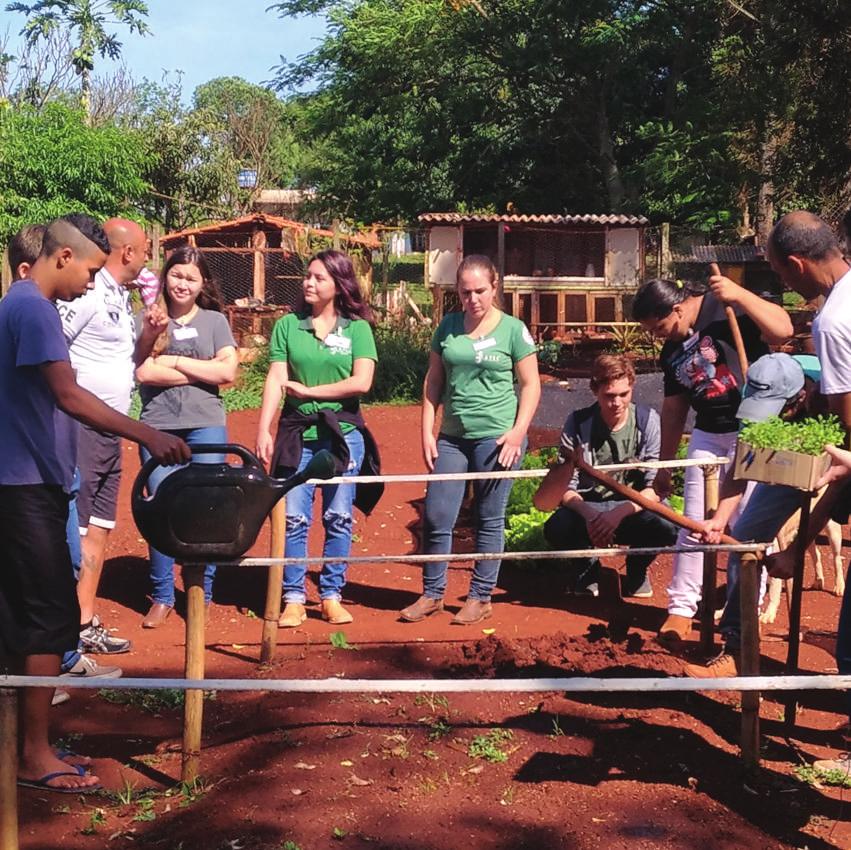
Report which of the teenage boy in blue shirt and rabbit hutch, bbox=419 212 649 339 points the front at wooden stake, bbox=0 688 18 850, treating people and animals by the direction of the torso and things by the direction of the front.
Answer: the rabbit hutch

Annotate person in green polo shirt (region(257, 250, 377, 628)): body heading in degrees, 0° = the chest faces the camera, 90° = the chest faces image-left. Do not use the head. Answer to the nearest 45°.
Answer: approximately 0°

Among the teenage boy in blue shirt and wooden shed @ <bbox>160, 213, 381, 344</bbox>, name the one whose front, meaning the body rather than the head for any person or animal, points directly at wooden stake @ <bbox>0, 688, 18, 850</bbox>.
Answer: the wooden shed

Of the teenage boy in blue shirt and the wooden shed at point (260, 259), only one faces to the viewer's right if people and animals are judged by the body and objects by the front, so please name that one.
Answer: the teenage boy in blue shirt

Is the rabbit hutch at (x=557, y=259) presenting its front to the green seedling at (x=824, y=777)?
yes

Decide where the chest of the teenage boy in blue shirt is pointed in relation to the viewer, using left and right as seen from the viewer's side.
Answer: facing to the right of the viewer

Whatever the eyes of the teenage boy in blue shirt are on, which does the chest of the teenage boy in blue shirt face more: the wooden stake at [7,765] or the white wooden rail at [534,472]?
the white wooden rail

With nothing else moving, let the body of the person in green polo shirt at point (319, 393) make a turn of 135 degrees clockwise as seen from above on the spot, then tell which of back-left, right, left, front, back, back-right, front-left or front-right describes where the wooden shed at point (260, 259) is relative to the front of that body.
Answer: front-right

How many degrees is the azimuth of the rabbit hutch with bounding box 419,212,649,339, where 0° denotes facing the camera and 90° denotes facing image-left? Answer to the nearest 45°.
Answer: approximately 0°
